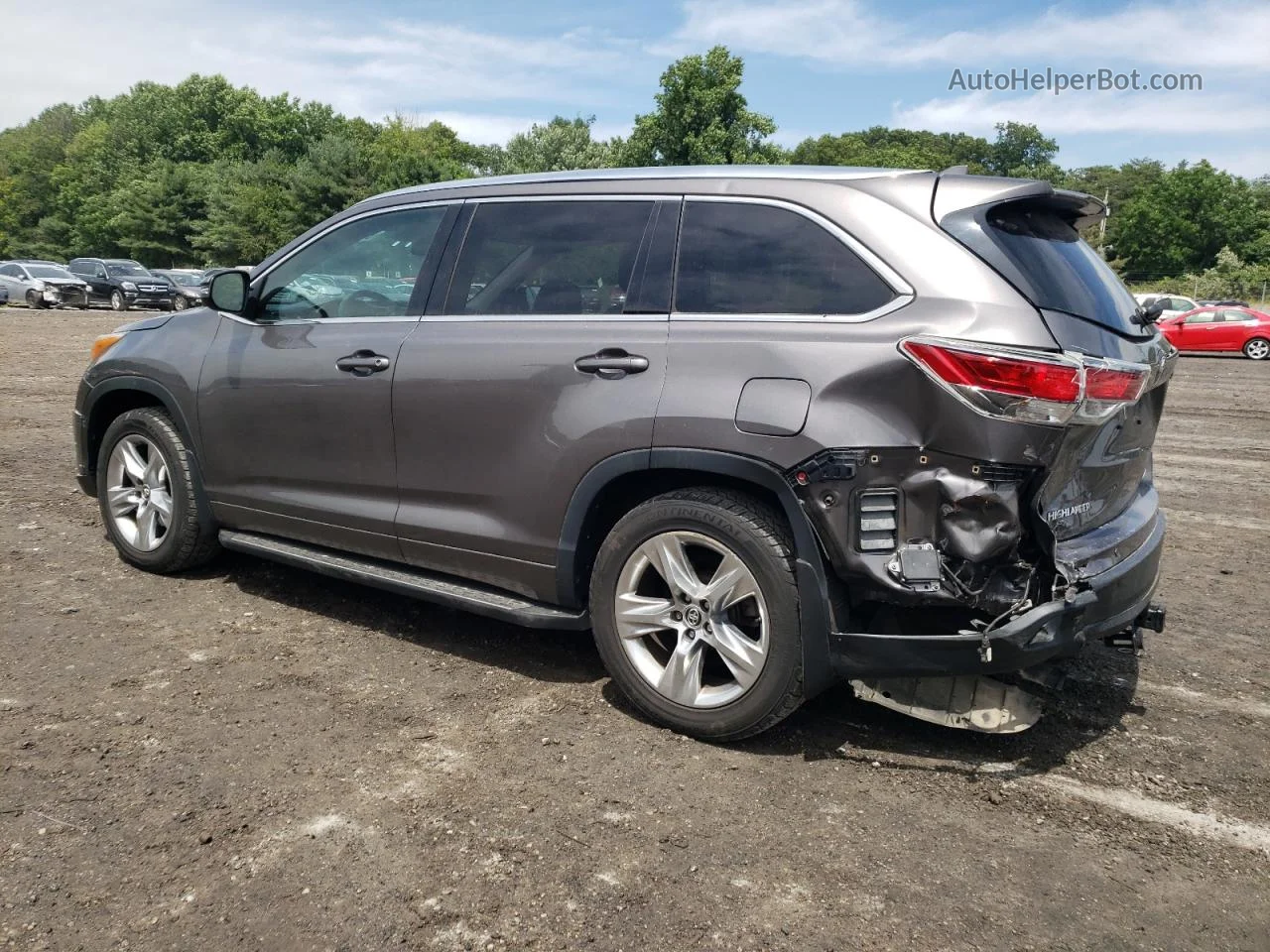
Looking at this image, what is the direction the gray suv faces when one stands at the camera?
facing away from the viewer and to the left of the viewer

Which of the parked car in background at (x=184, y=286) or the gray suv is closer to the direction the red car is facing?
the parked car in background

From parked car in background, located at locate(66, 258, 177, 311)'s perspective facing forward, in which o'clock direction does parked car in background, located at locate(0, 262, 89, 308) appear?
parked car in background, located at locate(0, 262, 89, 308) is roughly at 5 o'clock from parked car in background, located at locate(66, 258, 177, 311).

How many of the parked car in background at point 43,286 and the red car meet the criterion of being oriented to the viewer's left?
1

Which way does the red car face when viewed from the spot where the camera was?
facing to the left of the viewer

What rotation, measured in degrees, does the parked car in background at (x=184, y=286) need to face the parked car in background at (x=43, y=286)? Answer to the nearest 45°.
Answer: approximately 135° to its right

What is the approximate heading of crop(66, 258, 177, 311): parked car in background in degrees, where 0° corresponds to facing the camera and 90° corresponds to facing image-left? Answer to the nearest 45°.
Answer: approximately 315°
